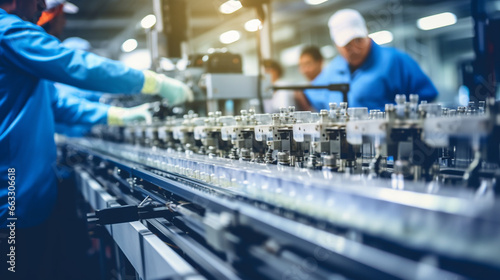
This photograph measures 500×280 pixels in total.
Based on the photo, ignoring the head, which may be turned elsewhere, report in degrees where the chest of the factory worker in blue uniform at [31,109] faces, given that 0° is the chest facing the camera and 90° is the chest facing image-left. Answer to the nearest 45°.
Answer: approximately 270°

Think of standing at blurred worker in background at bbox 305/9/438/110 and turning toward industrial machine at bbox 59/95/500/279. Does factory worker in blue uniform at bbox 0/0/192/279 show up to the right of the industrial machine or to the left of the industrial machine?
right

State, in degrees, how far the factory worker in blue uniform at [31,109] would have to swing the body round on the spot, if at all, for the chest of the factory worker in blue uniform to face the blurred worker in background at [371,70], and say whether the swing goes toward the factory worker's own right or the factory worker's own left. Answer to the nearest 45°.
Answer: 0° — they already face them

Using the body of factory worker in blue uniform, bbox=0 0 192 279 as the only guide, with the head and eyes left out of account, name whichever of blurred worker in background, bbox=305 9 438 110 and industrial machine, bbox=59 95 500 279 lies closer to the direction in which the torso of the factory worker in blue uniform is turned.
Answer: the blurred worker in background

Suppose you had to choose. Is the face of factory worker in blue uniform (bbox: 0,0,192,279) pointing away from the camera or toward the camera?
away from the camera
